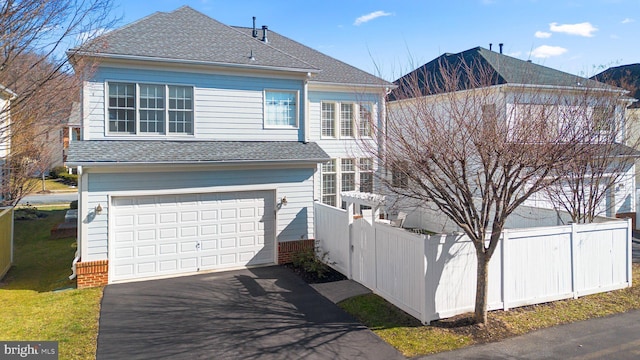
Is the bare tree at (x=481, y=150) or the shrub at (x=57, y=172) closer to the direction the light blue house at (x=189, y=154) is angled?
the bare tree

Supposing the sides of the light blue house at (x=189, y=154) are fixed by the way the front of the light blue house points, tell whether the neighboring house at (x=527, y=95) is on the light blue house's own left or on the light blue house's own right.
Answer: on the light blue house's own left

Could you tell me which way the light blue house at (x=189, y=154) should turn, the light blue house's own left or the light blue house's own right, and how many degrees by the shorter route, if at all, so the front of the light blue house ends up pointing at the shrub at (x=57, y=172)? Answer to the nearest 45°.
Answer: approximately 135° to the light blue house's own right

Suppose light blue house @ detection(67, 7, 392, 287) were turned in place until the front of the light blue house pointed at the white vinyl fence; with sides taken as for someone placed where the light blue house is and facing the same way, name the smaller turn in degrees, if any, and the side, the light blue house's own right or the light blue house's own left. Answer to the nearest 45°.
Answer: approximately 45° to the light blue house's own left

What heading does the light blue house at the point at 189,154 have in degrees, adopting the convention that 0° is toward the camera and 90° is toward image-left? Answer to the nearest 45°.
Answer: approximately 0°

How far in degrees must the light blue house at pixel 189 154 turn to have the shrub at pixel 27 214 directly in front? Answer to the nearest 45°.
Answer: approximately 135° to its right

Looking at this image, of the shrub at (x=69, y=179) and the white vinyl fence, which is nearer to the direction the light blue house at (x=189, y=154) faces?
the white vinyl fence
